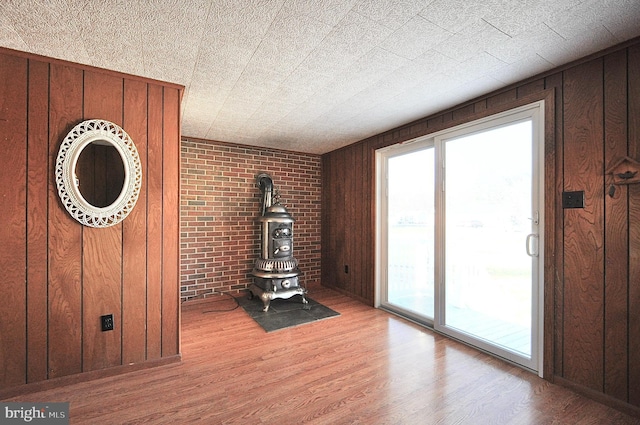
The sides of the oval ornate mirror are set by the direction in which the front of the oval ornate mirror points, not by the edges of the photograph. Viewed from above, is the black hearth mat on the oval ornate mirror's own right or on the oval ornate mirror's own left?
on the oval ornate mirror's own left

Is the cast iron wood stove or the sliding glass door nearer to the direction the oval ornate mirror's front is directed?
the sliding glass door

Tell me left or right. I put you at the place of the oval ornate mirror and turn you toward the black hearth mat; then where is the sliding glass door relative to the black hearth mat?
right

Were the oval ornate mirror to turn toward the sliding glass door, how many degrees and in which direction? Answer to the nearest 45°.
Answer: approximately 45° to its left

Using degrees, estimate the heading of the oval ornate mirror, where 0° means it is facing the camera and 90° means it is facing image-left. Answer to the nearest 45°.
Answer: approximately 0°

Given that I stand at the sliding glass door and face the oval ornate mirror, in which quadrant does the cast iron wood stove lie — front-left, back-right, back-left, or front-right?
front-right

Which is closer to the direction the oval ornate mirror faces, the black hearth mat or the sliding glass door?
the sliding glass door

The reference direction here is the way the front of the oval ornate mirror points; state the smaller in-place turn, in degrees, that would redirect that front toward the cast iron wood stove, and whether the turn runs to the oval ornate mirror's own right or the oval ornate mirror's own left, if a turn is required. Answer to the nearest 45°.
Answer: approximately 90° to the oval ornate mirror's own left
